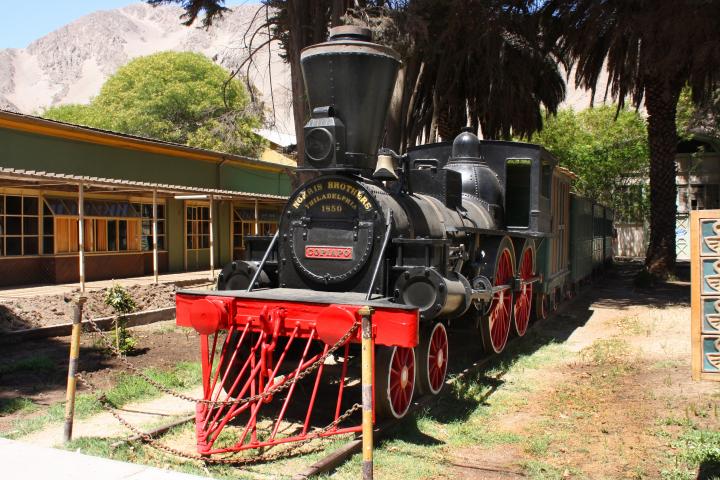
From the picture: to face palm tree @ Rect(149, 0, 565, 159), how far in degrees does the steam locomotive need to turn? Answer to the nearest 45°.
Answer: approximately 135° to its right

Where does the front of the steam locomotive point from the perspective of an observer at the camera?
facing the viewer and to the left of the viewer

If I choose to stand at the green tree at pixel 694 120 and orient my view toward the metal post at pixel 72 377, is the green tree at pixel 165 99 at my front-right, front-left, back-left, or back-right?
front-right

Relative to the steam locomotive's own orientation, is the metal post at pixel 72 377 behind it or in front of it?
in front

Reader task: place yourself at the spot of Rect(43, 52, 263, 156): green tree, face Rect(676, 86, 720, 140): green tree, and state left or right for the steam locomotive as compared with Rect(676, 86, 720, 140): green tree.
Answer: right

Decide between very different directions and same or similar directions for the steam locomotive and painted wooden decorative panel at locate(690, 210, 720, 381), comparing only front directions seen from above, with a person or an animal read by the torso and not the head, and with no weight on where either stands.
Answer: same or similar directions

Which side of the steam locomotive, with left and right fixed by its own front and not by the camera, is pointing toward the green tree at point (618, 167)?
back

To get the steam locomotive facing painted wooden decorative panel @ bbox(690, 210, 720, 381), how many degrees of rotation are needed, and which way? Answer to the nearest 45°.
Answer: approximately 90° to its left

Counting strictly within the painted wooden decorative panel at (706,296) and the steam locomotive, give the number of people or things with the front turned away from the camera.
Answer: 0

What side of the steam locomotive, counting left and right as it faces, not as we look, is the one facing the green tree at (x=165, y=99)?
right

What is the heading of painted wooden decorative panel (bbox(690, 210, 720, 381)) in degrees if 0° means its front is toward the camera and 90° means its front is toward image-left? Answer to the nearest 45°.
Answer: approximately 0°

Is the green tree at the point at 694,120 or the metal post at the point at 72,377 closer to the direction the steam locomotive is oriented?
the metal post
